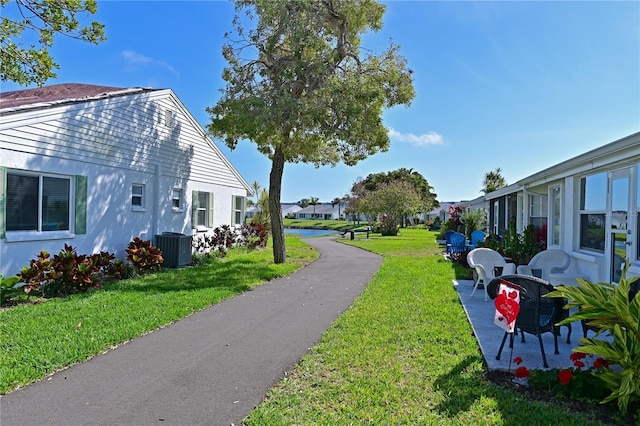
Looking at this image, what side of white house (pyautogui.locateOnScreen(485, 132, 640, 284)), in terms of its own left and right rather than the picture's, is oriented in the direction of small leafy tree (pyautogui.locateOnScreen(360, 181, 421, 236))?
right

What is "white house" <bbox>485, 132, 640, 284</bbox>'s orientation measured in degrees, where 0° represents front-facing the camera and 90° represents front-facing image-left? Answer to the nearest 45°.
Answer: approximately 45°

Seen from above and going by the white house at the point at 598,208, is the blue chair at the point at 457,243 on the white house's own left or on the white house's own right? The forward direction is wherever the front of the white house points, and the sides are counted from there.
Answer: on the white house's own right

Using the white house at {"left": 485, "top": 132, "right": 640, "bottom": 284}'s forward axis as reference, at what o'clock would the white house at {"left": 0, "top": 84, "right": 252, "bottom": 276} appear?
the white house at {"left": 0, "top": 84, "right": 252, "bottom": 276} is roughly at 1 o'clock from the white house at {"left": 485, "top": 132, "right": 640, "bottom": 284}.

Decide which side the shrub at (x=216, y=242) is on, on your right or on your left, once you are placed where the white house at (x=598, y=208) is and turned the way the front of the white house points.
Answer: on your right

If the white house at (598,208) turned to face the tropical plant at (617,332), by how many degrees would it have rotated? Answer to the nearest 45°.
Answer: approximately 45° to its left

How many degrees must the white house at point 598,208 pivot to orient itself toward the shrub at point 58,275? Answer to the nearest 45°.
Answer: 0° — it already faces it

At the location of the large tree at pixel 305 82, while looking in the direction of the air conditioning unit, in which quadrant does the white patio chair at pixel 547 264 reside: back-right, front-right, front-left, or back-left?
back-left

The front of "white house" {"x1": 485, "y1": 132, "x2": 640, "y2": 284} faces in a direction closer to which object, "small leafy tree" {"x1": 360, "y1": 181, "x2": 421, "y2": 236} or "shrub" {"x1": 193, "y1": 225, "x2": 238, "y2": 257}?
the shrub

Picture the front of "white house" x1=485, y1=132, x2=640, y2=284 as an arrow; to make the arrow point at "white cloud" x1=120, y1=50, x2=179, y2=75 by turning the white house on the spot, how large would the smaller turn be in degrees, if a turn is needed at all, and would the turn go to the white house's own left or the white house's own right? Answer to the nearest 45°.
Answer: approximately 45° to the white house's own right
